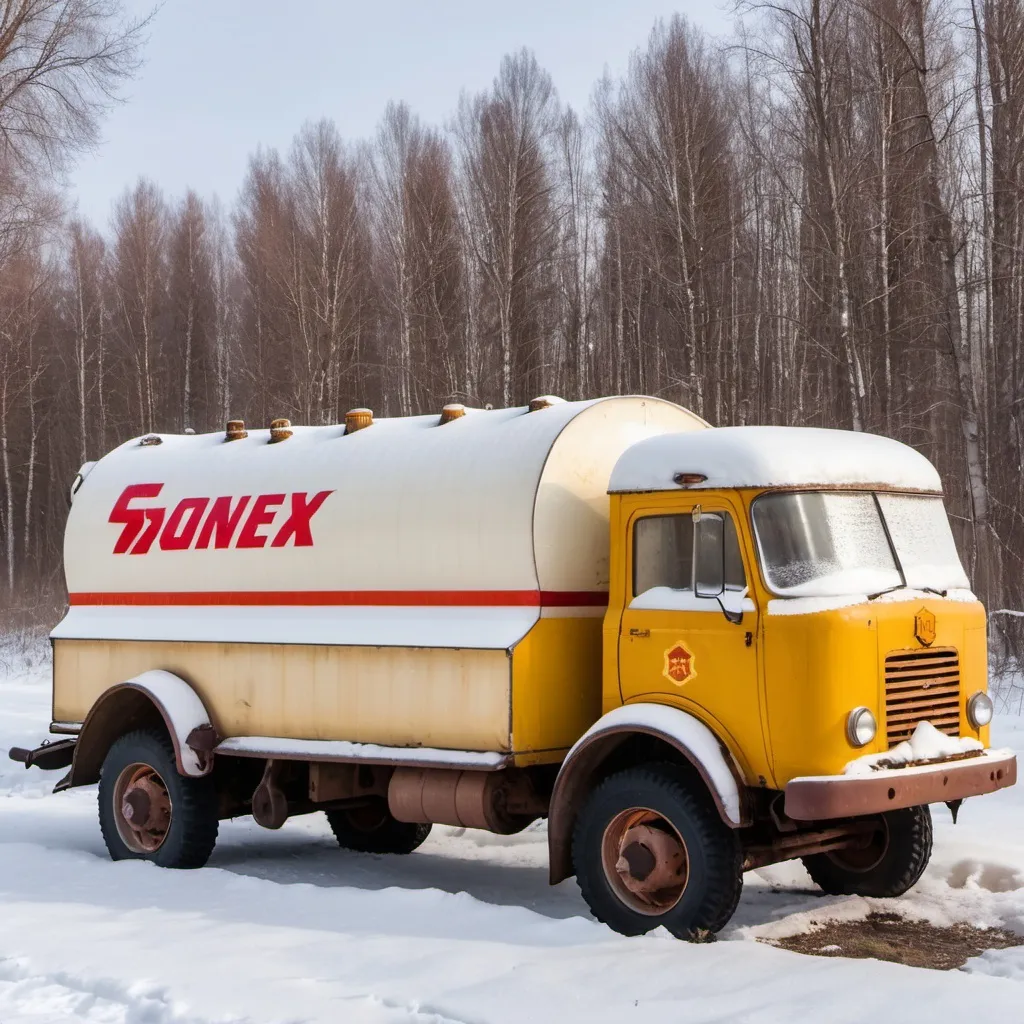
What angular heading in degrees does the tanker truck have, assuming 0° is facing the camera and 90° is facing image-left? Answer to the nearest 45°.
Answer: approximately 315°
